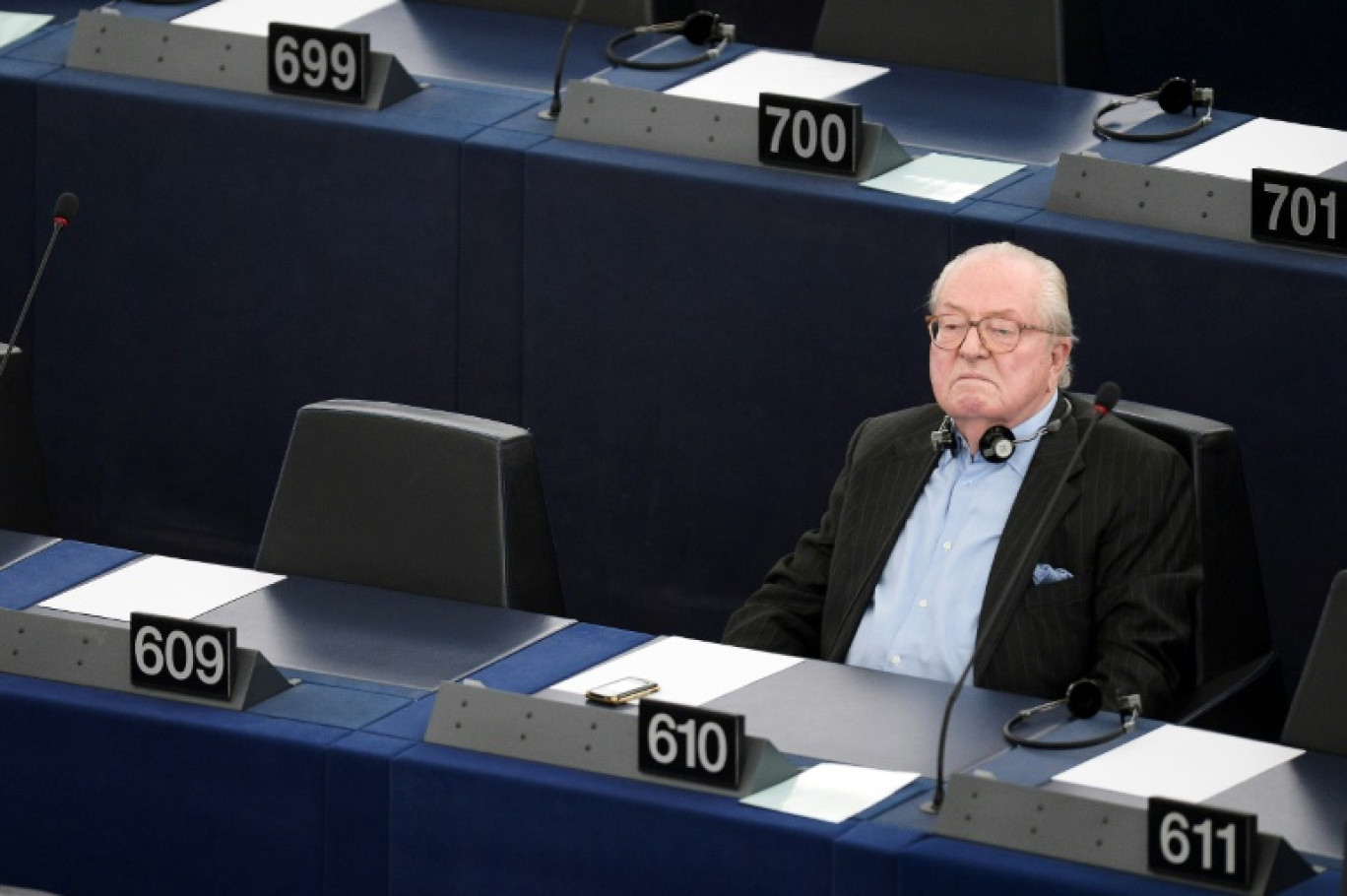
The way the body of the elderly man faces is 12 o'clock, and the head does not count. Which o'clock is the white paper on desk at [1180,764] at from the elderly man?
The white paper on desk is roughly at 10 o'clock from the elderly man.

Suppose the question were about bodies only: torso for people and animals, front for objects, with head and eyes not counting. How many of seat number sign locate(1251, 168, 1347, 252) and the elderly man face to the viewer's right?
0

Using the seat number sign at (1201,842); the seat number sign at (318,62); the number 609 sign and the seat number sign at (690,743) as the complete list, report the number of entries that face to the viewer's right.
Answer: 0

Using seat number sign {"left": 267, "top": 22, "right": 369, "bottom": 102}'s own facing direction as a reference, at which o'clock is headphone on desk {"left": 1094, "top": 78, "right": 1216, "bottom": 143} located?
The headphone on desk is roughly at 8 o'clock from the seat number sign.

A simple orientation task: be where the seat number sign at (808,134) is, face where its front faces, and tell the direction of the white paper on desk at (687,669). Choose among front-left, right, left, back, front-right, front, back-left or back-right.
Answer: front-left

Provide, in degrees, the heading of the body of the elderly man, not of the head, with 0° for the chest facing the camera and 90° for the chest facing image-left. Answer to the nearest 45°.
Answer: approximately 45°

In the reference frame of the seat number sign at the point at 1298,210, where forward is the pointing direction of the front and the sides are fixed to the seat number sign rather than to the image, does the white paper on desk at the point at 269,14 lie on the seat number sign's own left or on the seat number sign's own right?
on the seat number sign's own right

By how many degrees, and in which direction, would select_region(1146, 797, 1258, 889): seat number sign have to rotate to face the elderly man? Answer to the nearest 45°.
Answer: approximately 135° to its right

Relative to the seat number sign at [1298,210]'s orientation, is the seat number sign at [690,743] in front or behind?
in front

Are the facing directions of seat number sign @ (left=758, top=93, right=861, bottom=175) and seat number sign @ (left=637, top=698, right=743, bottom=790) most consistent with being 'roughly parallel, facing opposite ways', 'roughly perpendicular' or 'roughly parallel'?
roughly parallel

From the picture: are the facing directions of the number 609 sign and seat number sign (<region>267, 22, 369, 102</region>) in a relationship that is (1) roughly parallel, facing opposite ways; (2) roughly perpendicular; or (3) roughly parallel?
roughly parallel

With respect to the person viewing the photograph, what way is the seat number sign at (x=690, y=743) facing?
facing the viewer and to the left of the viewer

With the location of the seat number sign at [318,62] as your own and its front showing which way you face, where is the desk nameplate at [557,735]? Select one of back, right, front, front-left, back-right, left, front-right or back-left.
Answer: front-left
